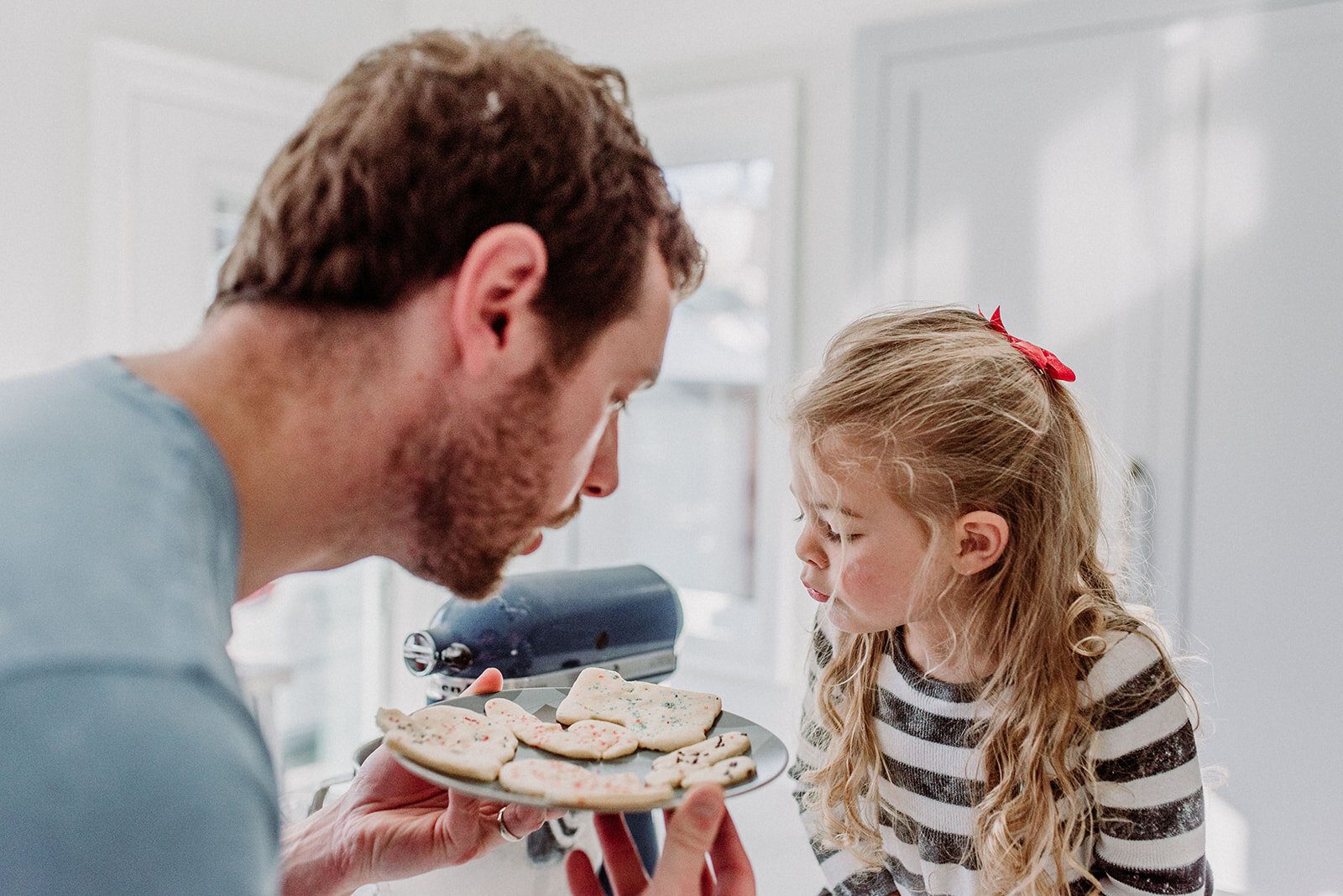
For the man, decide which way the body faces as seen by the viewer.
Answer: to the viewer's right

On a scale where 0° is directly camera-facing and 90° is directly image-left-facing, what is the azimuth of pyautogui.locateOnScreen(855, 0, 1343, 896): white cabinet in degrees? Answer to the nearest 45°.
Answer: approximately 45°

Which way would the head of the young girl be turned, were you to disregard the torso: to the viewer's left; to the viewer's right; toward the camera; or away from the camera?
to the viewer's left

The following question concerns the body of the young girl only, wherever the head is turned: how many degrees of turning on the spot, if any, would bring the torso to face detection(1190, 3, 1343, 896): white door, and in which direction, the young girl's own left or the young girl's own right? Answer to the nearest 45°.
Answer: approximately 180°

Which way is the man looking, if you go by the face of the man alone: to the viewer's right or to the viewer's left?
to the viewer's right

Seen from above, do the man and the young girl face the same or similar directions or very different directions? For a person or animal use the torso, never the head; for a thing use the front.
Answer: very different directions

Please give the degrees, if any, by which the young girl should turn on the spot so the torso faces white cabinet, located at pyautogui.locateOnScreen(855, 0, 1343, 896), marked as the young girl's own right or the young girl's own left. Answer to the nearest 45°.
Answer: approximately 135° to the young girl's own right

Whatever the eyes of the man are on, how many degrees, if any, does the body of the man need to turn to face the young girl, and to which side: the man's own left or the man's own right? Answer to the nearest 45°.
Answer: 0° — they already face them
